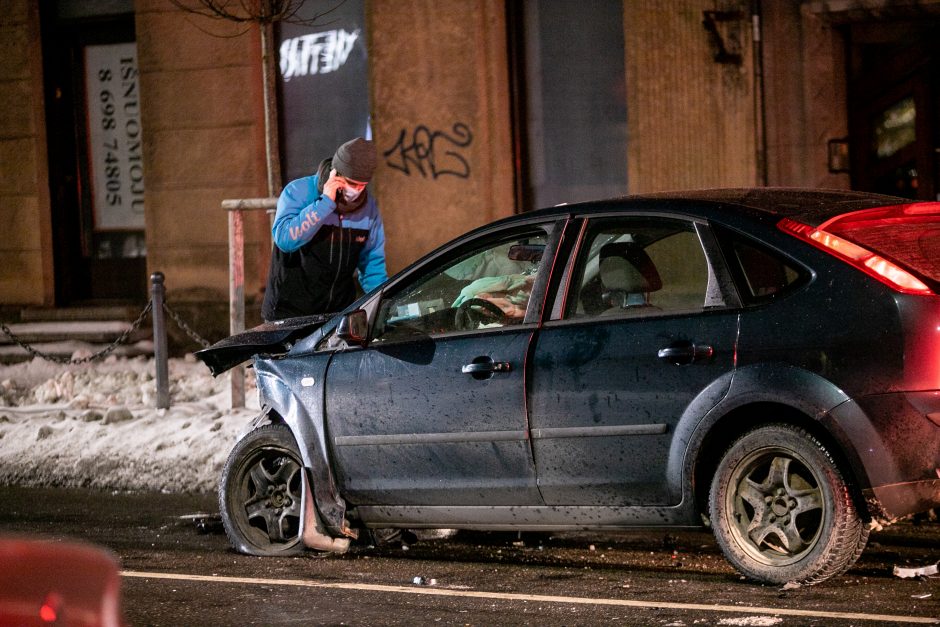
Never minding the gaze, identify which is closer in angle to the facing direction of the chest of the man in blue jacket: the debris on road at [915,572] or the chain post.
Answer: the debris on road

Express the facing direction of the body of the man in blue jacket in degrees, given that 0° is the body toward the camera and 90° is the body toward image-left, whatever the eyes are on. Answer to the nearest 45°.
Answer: approximately 315°

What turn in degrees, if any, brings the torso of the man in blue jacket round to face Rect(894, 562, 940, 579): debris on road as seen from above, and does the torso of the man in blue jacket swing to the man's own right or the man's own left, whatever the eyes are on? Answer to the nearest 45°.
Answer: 0° — they already face it
